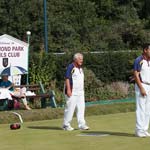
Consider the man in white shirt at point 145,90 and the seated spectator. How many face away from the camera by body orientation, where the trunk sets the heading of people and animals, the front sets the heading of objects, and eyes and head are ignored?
0

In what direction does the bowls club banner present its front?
toward the camera

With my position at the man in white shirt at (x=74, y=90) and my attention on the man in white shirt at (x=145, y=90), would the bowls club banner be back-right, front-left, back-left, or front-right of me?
back-left

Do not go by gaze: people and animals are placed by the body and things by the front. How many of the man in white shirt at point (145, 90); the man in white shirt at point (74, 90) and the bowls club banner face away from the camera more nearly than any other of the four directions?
0

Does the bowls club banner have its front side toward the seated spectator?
yes

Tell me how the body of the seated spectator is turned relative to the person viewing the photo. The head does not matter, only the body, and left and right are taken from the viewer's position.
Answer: facing the viewer and to the right of the viewer

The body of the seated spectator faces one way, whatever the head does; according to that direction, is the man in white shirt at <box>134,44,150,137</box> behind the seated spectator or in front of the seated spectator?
in front

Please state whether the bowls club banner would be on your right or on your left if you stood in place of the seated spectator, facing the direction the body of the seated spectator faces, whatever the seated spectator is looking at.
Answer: on your left

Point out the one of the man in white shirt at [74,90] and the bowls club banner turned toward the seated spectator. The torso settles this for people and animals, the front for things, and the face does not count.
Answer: the bowls club banner
